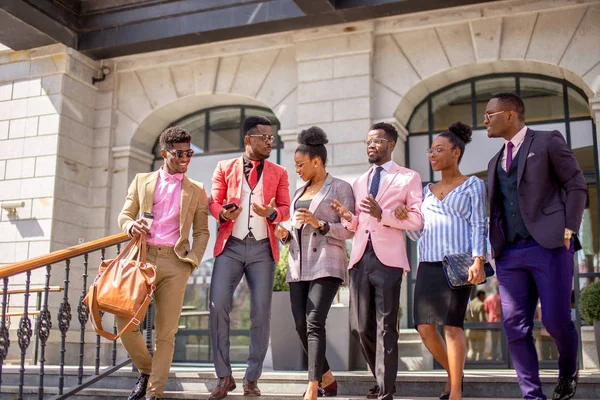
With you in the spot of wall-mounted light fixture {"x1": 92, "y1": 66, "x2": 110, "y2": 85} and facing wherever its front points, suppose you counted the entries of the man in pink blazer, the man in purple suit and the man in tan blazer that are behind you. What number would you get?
0

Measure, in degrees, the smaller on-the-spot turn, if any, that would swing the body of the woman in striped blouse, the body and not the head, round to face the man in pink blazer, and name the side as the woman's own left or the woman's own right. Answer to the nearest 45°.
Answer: approximately 45° to the woman's own right

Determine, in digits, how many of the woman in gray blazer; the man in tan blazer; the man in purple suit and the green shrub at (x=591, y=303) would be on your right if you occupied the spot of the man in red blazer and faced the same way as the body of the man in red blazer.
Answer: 1

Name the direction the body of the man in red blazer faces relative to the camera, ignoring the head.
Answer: toward the camera

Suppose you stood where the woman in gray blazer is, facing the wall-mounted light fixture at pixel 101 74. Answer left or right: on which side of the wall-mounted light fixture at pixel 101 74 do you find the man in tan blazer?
left

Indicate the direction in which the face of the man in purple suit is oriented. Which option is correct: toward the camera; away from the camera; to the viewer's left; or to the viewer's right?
to the viewer's left

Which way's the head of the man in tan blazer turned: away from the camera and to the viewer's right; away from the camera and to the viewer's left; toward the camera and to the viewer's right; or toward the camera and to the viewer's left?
toward the camera and to the viewer's right

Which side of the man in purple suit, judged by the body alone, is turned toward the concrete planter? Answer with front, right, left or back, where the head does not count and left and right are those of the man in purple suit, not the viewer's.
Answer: right

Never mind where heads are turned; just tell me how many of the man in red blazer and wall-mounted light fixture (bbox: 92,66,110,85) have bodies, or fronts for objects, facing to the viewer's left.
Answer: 0

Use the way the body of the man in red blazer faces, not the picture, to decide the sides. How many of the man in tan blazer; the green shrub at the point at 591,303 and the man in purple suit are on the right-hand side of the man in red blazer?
1

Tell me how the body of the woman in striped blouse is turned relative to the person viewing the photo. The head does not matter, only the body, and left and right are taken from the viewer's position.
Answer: facing the viewer and to the left of the viewer

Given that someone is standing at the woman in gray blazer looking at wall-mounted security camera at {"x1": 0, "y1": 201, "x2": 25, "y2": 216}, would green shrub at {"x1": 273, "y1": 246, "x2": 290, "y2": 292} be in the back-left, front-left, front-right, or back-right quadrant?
front-right

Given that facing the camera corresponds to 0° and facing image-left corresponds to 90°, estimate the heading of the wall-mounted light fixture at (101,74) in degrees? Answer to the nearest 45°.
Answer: approximately 315°

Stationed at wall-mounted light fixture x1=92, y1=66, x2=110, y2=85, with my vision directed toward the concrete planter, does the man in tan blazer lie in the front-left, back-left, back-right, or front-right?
front-right

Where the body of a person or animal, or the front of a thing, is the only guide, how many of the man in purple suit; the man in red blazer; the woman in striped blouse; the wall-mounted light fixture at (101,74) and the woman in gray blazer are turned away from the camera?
0

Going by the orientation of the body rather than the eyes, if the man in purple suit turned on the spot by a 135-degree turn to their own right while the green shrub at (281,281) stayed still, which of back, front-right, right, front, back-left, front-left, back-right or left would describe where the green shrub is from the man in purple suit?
front-left

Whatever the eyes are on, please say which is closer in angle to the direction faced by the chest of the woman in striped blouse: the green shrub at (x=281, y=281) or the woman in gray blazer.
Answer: the woman in gray blazer

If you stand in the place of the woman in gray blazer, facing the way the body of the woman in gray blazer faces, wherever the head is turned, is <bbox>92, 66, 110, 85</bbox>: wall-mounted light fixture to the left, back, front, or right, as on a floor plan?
right
